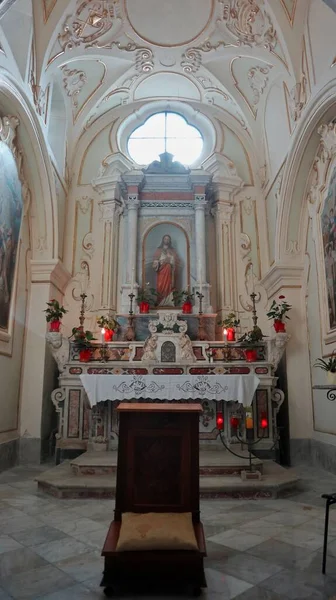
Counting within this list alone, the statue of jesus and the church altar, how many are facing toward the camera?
2

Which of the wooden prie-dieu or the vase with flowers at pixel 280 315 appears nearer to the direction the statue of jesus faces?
the wooden prie-dieu

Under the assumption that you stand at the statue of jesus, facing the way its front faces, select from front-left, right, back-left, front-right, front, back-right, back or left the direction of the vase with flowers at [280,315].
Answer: front-left
